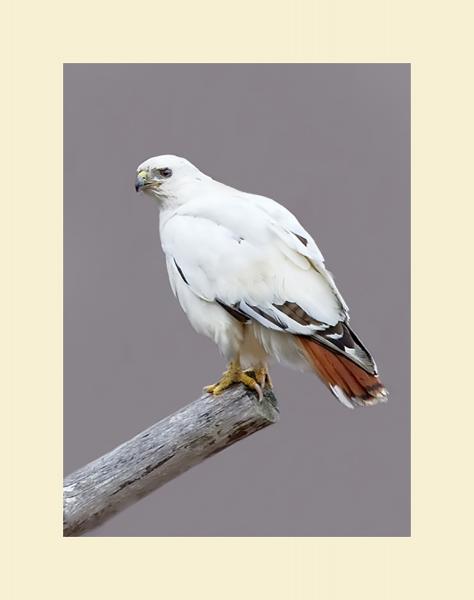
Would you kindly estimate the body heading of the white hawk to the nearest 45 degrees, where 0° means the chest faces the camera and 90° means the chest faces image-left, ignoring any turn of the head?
approximately 90°
